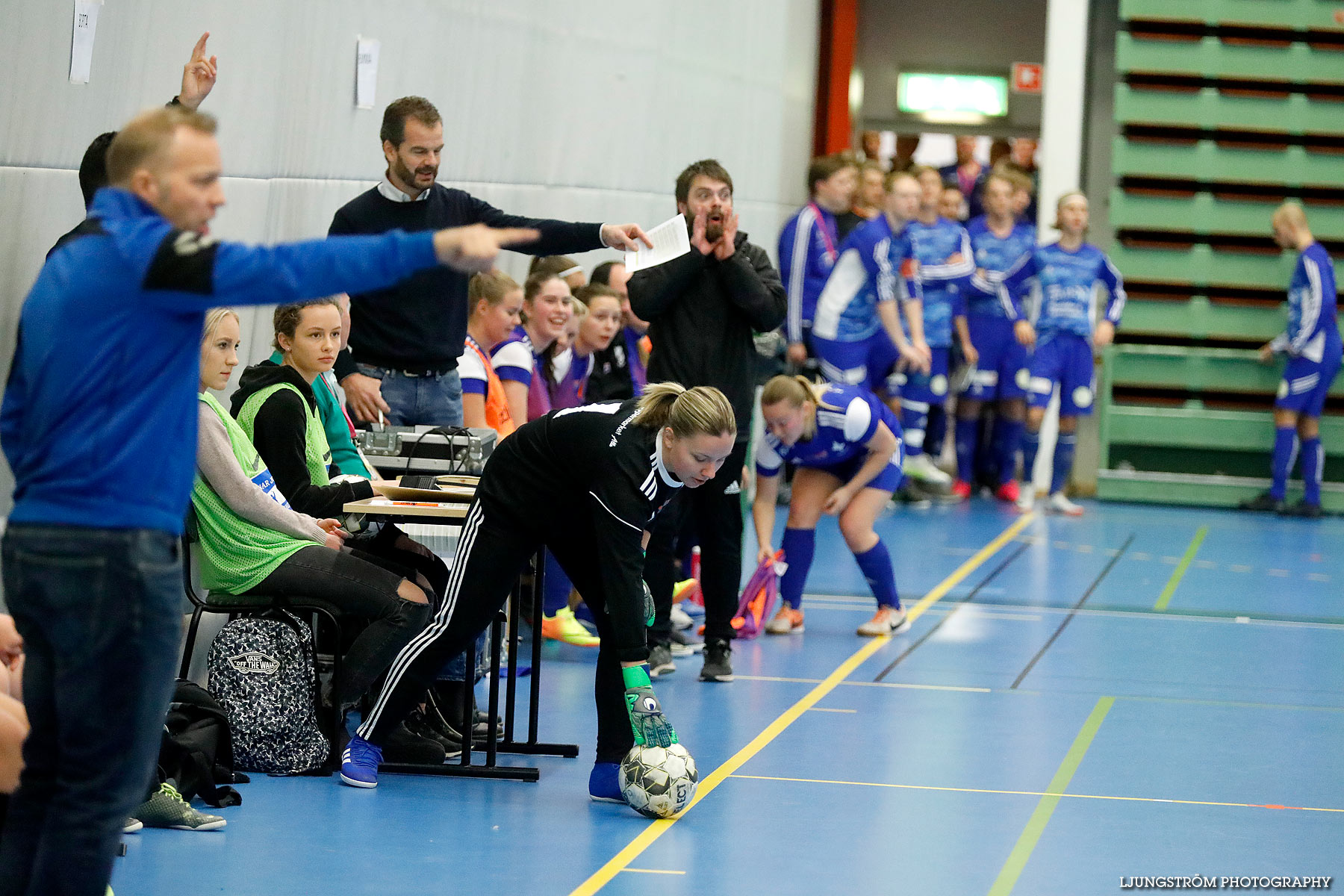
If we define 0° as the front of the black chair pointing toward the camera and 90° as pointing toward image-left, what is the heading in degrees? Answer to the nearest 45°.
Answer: approximately 270°

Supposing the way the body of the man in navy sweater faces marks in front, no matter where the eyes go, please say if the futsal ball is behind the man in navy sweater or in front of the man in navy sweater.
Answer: in front

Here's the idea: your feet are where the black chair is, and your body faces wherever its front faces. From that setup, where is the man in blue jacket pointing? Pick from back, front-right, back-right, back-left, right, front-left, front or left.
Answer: right

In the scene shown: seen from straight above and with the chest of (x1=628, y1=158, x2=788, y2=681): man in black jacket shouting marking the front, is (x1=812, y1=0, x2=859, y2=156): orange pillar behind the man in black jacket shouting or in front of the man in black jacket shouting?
behind

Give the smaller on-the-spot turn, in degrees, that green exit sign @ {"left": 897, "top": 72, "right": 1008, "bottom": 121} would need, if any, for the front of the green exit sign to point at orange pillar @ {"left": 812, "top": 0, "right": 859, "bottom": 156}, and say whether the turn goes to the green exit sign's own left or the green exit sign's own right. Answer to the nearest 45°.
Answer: approximately 45° to the green exit sign's own right

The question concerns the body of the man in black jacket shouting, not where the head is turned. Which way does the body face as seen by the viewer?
toward the camera

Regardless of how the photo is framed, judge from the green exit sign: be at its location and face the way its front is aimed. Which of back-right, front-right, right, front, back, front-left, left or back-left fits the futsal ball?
front

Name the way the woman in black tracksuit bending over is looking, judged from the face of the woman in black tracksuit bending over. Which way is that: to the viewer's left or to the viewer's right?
to the viewer's right

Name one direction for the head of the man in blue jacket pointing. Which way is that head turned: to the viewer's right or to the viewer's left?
to the viewer's right

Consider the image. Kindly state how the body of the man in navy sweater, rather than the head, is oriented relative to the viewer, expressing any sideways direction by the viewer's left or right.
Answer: facing the viewer and to the right of the viewer

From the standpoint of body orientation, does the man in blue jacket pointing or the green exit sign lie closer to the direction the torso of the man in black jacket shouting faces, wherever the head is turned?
the man in blue jacket pointing

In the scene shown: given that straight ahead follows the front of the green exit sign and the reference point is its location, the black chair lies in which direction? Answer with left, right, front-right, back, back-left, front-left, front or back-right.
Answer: front

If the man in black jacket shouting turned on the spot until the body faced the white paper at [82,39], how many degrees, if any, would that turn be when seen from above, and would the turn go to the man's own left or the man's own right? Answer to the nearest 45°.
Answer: approximately 45° to the man's own right

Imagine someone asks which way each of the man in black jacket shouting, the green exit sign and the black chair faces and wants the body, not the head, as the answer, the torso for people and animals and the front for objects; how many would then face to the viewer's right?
1

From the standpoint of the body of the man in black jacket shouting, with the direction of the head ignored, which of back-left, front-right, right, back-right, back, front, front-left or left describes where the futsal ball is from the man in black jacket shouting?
front

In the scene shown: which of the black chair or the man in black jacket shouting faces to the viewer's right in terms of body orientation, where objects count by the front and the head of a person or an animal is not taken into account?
the black chair

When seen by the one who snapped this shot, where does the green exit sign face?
facing the viewer
